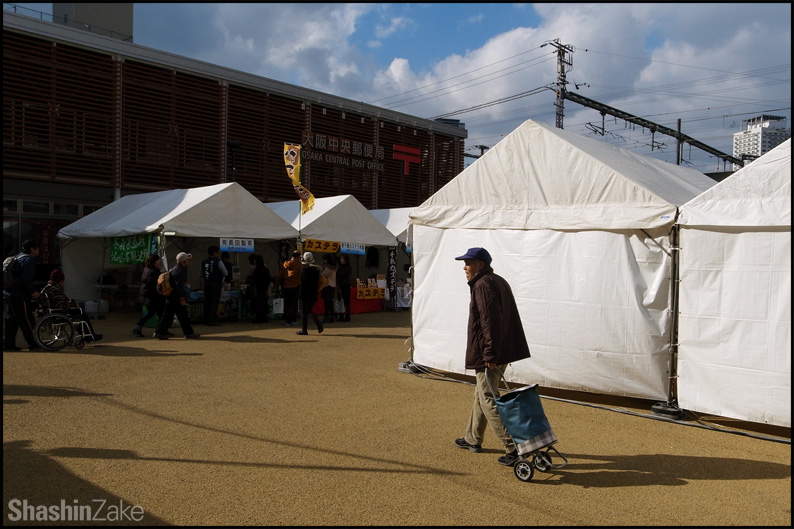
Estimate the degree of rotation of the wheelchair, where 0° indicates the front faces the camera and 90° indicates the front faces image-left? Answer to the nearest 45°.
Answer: approximately 270°

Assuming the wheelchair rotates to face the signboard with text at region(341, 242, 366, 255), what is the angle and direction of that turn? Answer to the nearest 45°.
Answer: approximately 45° to its left

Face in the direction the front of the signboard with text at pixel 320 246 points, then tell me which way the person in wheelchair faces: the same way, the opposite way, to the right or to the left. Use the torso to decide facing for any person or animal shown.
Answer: to the left

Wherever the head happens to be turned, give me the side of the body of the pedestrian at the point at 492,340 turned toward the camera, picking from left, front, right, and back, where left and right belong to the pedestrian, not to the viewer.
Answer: left

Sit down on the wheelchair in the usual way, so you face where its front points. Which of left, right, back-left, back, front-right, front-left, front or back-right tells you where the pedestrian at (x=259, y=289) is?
front-left

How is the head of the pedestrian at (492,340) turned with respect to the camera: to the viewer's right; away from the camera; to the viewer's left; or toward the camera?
to the viewer's left

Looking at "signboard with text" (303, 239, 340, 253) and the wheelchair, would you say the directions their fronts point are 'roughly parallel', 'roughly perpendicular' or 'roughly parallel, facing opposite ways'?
roughly perpendicular

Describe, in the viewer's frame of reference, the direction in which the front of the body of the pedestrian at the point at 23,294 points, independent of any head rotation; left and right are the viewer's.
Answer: facing to the right of the viewer

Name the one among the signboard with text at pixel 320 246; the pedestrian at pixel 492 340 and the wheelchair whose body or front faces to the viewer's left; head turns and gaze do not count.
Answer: the pedestrian

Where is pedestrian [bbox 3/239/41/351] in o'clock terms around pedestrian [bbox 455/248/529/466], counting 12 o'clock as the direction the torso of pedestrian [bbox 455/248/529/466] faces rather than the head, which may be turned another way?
pedestrian [bbox 3/239/41/351] is roughly at 1 o'clock from pedestrian [bbox 455/248/529/466].

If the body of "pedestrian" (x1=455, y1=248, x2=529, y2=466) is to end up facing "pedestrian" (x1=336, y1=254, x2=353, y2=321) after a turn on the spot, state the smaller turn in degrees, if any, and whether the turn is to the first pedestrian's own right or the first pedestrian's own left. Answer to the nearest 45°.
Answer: approximately 90° to the first pedestrian's own right

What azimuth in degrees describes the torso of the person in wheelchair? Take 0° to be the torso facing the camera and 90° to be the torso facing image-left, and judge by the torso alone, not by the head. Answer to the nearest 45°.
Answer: approximately 270°

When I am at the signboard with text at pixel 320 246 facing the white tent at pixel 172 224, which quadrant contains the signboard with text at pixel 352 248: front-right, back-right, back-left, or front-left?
back-right

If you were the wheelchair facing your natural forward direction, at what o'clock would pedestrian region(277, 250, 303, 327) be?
The pedestrian is roughly at 11 o'clock from the wheelchair.
